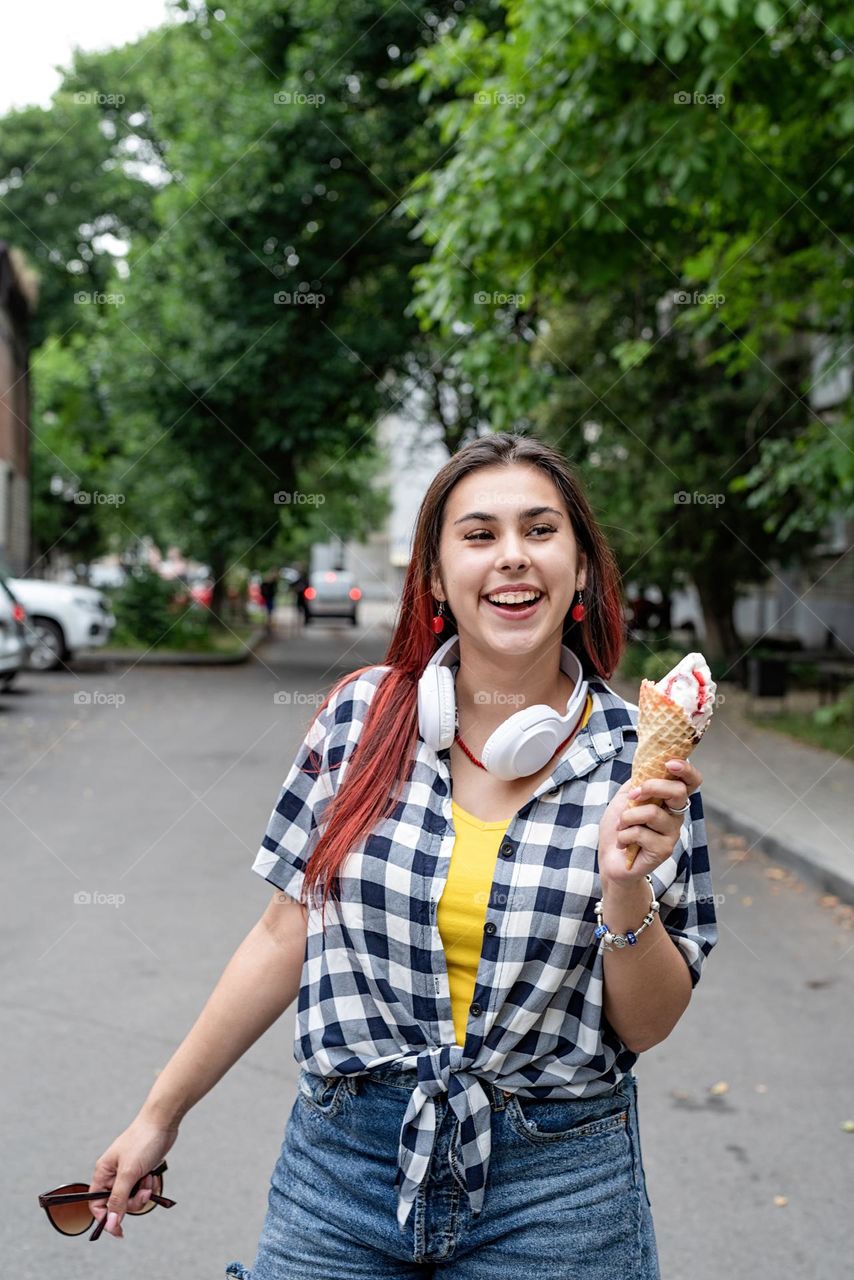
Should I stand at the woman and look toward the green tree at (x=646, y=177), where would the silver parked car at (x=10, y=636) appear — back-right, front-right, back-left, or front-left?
front-left

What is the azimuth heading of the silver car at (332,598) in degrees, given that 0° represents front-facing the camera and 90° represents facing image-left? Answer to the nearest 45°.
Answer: approximately 180°

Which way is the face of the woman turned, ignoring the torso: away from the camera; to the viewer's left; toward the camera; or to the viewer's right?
toward the camera

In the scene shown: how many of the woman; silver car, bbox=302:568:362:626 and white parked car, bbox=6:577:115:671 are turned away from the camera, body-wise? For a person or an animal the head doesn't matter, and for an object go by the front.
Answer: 1

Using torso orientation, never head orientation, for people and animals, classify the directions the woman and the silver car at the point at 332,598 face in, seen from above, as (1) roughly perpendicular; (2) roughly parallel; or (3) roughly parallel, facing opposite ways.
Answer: roughly parallel, facing opposite ways

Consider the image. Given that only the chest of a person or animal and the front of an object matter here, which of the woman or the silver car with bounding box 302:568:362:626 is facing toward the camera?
the woman

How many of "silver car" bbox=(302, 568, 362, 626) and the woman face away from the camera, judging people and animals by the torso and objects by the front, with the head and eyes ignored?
1

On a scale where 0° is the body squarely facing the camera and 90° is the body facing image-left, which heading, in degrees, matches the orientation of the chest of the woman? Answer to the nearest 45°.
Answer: approximately 0°

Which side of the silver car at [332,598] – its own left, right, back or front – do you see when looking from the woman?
back

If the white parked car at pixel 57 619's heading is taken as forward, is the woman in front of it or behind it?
in front

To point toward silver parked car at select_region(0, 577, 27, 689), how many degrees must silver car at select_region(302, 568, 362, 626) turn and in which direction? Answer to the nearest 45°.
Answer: approximately 180°

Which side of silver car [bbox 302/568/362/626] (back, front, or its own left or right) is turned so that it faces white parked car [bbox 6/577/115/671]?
back

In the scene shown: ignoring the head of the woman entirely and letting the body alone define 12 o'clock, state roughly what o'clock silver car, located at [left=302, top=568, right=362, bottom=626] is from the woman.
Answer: The silver car is roughly at 6 o'clock from the woman.
